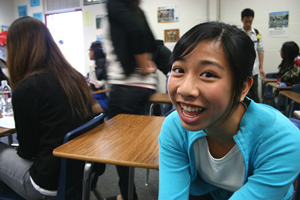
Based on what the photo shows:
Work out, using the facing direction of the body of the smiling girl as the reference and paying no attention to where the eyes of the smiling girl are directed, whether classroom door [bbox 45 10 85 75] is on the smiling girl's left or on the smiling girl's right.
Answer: on the smiling girl's right

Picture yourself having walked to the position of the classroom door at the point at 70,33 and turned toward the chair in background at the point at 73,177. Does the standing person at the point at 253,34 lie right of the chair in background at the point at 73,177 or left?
left

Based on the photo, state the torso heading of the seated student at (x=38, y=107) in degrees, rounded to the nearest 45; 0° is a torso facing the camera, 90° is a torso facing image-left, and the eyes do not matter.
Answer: approximately 135°
